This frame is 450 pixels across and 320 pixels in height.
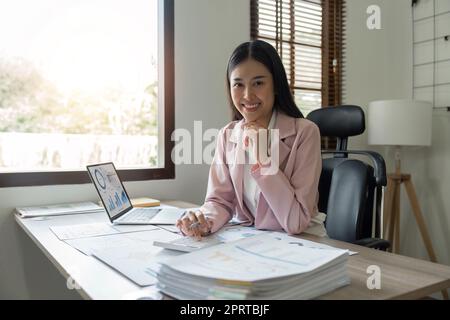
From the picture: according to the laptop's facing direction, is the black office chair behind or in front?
in front

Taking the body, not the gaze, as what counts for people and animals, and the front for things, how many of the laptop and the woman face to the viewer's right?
1

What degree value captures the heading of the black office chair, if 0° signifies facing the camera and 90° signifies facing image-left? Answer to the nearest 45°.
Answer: approximately 45°

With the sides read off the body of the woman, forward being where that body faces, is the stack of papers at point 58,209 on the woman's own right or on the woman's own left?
on the woman's own right

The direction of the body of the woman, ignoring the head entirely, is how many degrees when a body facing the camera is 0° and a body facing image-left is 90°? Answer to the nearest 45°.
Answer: approximately 45°

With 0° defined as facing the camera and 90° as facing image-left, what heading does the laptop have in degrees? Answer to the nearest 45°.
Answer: approximately 270°

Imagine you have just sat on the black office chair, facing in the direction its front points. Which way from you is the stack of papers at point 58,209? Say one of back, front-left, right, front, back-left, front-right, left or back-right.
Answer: front-right
